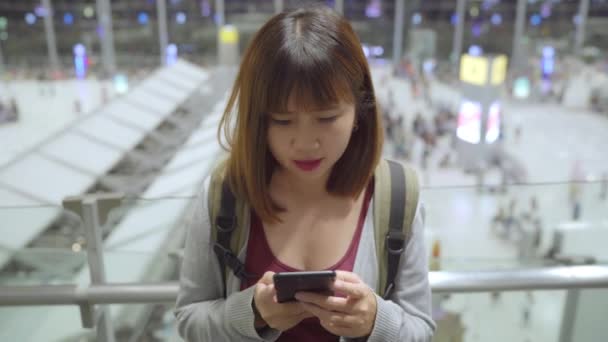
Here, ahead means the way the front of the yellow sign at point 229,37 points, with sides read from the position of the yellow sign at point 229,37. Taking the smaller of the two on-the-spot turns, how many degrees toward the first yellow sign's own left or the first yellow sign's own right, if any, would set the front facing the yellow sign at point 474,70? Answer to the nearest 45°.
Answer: approximately 45° to the first yellow sign's own left

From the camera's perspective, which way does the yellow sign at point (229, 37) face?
toward the camera

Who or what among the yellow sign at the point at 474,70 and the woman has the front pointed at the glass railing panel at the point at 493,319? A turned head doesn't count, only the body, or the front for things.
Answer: the yellow sign

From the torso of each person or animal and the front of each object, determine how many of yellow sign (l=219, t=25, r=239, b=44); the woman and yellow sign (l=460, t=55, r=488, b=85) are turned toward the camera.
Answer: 3

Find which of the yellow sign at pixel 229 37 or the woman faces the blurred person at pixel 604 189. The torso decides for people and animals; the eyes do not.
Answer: the yellow sign

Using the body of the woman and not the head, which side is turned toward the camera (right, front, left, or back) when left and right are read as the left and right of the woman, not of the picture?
front

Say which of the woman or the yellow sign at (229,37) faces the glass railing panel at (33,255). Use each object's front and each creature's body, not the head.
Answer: the yellow sign

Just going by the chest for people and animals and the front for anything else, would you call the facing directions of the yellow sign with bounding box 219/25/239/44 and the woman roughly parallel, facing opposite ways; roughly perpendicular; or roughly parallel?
roughly parallel

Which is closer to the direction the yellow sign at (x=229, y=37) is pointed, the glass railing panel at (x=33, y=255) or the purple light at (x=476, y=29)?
the glass railing panel

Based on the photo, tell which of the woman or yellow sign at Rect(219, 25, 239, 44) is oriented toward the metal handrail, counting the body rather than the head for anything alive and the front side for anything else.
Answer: the yellow sign

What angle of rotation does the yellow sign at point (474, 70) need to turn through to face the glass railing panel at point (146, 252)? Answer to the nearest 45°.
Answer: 0° — it already faces it

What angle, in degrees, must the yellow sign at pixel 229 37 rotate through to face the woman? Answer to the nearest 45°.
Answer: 0° — it already faces them

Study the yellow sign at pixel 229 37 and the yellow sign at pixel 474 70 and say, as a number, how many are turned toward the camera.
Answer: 2
